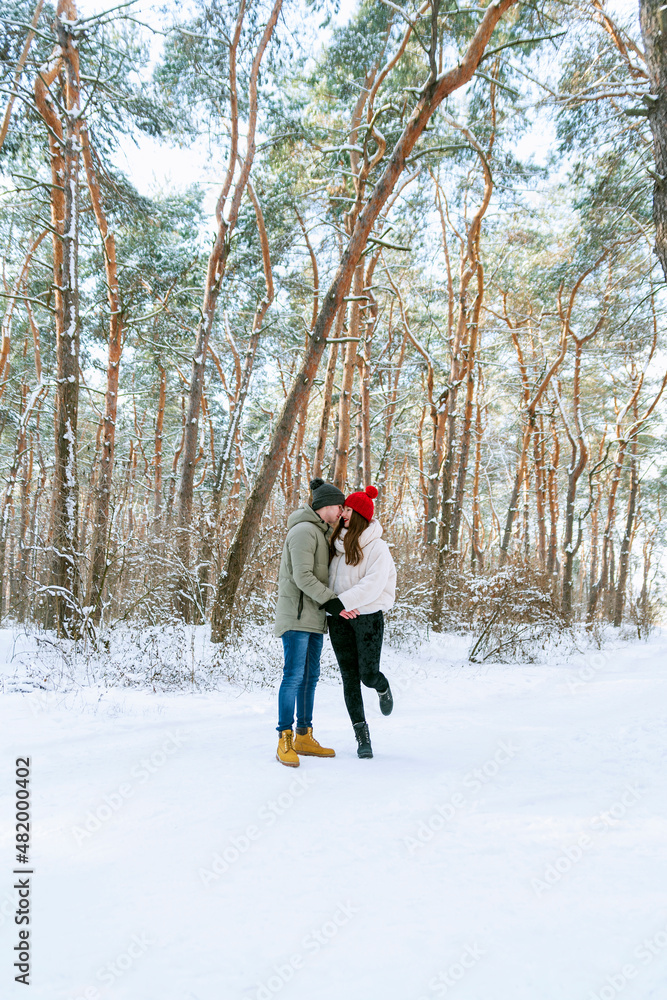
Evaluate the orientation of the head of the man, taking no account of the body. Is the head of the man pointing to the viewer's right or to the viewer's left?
to the viewer's right

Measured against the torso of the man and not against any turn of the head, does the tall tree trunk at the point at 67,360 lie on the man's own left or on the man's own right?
on the man's own left

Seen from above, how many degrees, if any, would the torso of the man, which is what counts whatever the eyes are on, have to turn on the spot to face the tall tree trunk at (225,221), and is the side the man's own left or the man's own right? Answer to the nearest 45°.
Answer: approximately 90° to the man's own left

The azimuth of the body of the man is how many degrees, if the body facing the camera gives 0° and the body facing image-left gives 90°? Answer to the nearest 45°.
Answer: approximately 270°

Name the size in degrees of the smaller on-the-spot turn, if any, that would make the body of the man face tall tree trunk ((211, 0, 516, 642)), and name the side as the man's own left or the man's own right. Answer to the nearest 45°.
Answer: approximately 90° to the man's own left
